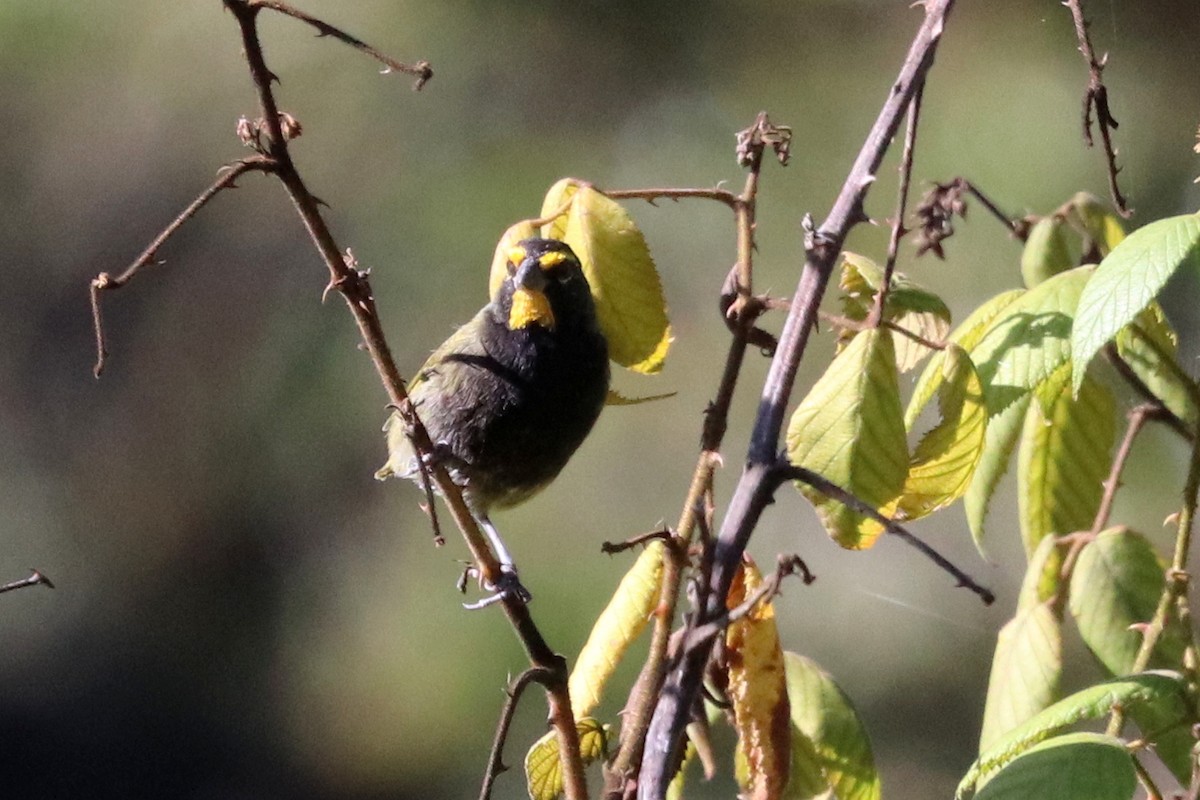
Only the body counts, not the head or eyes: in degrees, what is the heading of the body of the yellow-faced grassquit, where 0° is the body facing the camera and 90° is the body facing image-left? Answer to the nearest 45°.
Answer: approximately 315°

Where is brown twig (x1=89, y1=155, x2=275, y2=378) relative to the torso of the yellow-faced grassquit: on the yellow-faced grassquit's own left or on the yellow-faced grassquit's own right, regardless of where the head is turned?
on the yellow-faced grassquit's own right
